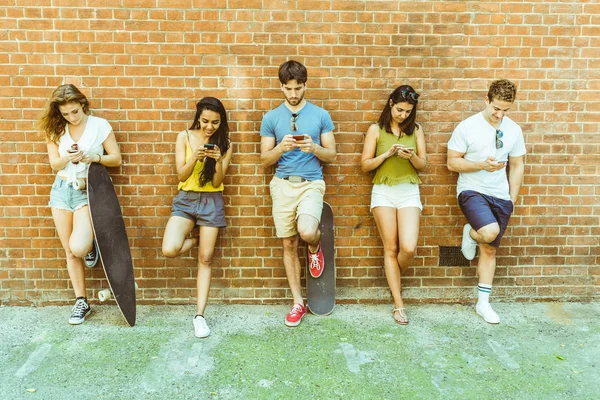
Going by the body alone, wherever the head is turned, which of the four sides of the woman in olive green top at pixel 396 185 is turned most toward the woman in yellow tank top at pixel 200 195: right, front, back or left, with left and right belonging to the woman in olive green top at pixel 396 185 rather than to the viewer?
right

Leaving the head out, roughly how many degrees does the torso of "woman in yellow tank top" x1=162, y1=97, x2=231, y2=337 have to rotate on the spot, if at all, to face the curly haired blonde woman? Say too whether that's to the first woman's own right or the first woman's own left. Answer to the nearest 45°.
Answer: approximately 90° to the first woman's own right

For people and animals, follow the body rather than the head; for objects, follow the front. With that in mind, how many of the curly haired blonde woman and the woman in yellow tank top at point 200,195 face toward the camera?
2

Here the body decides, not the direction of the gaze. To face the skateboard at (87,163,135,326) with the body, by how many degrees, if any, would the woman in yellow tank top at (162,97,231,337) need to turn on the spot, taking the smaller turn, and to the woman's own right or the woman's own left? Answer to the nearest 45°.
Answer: approximately 90° to the woman's own right

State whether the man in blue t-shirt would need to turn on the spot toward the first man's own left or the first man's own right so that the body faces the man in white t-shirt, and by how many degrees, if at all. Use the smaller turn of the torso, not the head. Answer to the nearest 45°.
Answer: approximately 90° to the first man's own left

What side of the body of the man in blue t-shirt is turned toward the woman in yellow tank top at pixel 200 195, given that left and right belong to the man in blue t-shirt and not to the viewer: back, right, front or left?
right

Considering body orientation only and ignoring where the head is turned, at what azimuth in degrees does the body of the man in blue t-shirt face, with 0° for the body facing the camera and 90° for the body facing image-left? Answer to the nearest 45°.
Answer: approximately 0°

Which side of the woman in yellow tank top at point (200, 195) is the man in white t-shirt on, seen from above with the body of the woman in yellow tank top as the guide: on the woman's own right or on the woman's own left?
on the woman's own left

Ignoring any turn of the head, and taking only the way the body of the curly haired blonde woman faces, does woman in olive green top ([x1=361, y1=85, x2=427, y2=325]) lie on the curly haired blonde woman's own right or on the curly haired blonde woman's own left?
on the curly haired blonde woman's own left
